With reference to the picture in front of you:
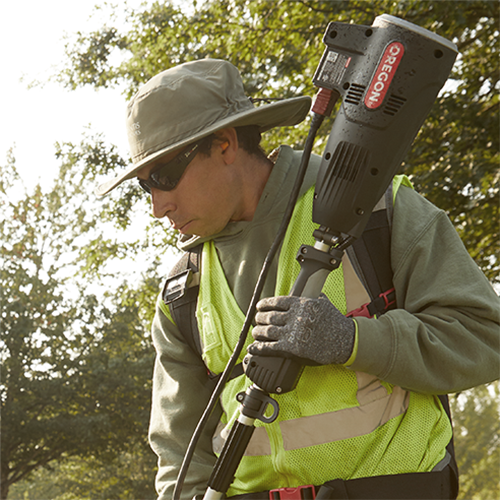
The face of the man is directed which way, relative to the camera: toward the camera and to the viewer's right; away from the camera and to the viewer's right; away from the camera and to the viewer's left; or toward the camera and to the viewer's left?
toward the camera and to the viewer's left

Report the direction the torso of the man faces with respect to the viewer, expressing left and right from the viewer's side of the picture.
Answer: facing the viewer and to the left of the viewer
